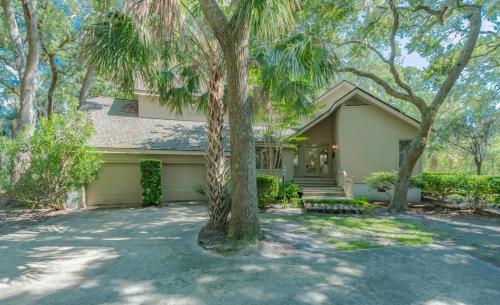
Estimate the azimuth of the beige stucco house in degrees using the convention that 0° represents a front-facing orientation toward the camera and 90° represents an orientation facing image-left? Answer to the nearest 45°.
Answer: approximately 0°

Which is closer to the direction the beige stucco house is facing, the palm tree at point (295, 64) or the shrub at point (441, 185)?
the palm tree

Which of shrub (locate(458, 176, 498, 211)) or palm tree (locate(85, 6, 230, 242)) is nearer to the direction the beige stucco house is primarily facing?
the palm tree

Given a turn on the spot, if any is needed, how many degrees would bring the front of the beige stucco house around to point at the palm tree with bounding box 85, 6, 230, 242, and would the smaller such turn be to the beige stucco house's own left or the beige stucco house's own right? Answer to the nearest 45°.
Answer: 0° — it already faces it

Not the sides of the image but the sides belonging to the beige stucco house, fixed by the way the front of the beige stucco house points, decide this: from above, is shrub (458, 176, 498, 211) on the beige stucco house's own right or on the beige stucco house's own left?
on the beige stucco house's own left

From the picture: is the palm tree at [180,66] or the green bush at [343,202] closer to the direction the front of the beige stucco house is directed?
the palm tree

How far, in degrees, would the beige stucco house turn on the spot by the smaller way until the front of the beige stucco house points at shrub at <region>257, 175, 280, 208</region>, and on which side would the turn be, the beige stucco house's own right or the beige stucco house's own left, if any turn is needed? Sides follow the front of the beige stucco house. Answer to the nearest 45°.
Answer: approximately 45° to the beige stucco house's own left

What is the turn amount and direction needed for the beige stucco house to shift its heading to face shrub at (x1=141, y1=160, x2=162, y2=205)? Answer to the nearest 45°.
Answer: approximately 45° to its right

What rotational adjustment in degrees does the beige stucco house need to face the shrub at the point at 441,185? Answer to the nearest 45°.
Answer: approximately 90° to its left
